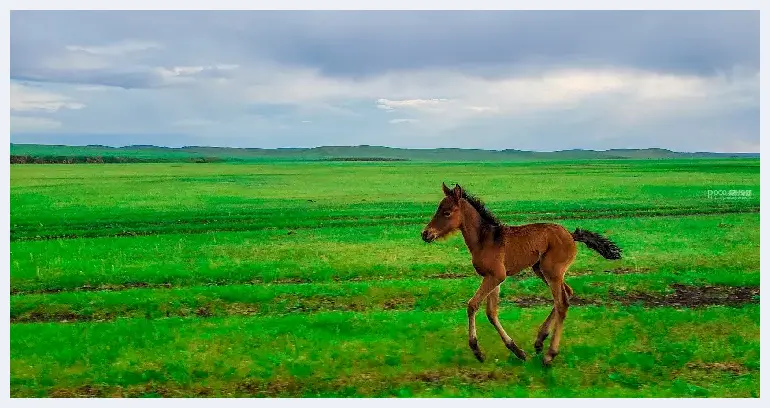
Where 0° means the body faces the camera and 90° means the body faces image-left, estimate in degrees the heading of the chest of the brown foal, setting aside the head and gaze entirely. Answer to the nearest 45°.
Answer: approximately 90°
